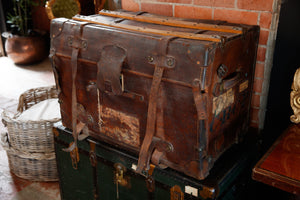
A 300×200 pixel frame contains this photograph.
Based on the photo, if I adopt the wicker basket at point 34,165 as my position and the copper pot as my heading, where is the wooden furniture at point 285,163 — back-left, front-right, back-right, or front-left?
back-right

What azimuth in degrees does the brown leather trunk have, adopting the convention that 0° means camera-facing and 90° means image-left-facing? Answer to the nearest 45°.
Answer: approximately 45°

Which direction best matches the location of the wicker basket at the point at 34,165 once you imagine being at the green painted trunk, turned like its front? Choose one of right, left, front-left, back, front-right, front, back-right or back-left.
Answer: right

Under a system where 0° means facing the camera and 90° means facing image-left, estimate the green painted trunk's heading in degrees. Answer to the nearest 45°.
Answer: approximately 45°

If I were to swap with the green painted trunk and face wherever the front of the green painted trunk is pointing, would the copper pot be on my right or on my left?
on my right

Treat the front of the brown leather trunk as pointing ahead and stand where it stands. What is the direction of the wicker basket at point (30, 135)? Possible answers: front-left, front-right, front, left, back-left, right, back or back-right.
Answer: right

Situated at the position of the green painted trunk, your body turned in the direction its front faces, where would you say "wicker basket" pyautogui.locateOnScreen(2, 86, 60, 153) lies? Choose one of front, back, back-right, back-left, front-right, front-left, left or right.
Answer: right

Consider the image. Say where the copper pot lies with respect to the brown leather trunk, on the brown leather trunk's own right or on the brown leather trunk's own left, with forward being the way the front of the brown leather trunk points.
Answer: on the brown leather trunk's own right

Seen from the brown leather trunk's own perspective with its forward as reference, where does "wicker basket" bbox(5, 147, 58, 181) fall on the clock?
The wicker basket is roughly at 3 o'clock from the brown leather trunk.
